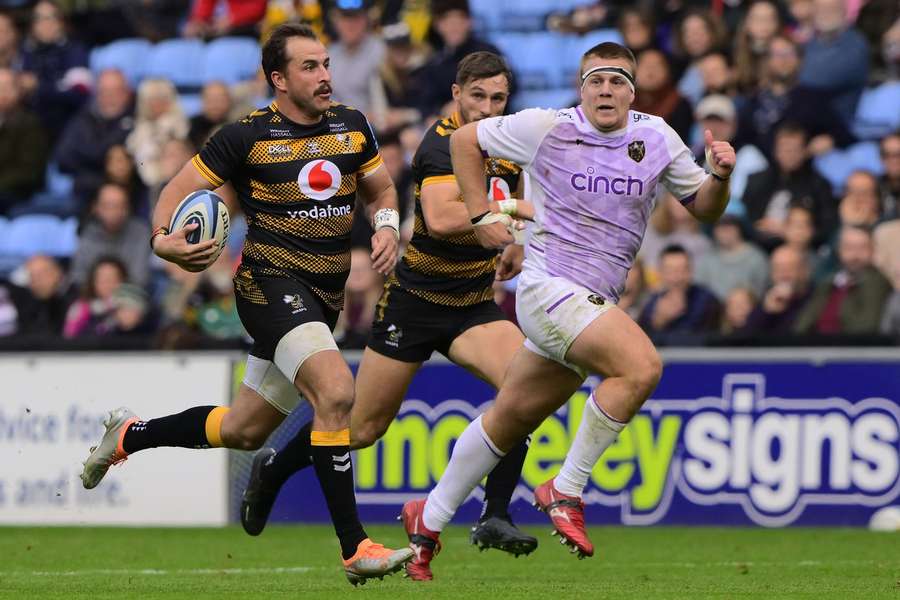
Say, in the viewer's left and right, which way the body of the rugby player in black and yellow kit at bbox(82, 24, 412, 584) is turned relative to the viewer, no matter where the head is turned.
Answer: facing the viewer and to the right of the viewer

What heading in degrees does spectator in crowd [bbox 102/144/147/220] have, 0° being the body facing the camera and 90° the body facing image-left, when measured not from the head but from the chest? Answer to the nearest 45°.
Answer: approximately 0°

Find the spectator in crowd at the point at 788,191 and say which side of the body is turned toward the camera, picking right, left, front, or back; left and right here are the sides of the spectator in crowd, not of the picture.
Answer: front

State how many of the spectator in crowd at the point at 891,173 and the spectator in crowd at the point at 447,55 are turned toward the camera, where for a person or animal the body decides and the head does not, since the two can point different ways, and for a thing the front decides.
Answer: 2

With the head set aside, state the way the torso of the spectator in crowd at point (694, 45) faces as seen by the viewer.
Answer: toward the camera

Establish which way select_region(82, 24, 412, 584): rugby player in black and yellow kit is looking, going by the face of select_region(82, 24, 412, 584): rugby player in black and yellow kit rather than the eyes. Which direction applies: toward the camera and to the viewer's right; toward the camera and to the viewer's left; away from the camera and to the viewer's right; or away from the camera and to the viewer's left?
toward the camera and to the viewer's right

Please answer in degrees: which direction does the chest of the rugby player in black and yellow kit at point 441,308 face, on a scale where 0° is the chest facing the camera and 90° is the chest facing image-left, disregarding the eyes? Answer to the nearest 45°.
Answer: approximately 315°

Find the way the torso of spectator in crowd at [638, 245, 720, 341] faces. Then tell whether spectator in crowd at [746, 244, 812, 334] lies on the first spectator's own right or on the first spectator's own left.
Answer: on the first spectator's own left

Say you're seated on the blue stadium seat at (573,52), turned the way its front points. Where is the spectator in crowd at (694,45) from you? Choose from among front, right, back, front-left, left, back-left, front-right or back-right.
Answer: front-left

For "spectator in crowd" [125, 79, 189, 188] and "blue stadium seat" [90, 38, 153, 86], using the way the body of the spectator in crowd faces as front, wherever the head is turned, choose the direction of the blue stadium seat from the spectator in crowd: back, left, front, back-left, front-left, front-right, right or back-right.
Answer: back

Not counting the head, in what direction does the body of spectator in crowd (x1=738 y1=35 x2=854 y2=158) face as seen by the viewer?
toward the camera
